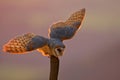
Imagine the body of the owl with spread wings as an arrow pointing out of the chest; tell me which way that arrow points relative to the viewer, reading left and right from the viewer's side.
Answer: facing the viewer and to the right of the viewer
